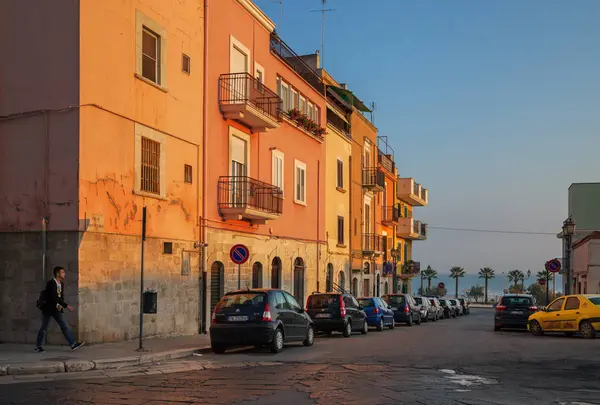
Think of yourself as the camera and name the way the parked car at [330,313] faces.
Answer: facing away from the viewer and to the right of the viewer

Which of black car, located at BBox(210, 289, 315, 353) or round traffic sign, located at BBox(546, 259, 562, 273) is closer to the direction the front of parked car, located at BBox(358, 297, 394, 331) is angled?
the round traffic sign

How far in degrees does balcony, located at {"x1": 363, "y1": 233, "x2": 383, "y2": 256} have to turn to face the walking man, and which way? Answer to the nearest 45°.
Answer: approximately 45° to its right

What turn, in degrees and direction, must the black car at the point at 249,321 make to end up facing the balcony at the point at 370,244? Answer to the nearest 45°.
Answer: approximately 45° to its left

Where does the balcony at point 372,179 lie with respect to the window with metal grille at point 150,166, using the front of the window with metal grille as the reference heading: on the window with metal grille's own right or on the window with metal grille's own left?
on the window with metal grille's own left

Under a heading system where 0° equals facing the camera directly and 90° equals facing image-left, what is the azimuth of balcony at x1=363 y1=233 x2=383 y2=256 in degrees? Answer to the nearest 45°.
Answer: approximately 315°

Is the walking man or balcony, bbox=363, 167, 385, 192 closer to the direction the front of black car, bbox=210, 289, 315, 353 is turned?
the balcony
